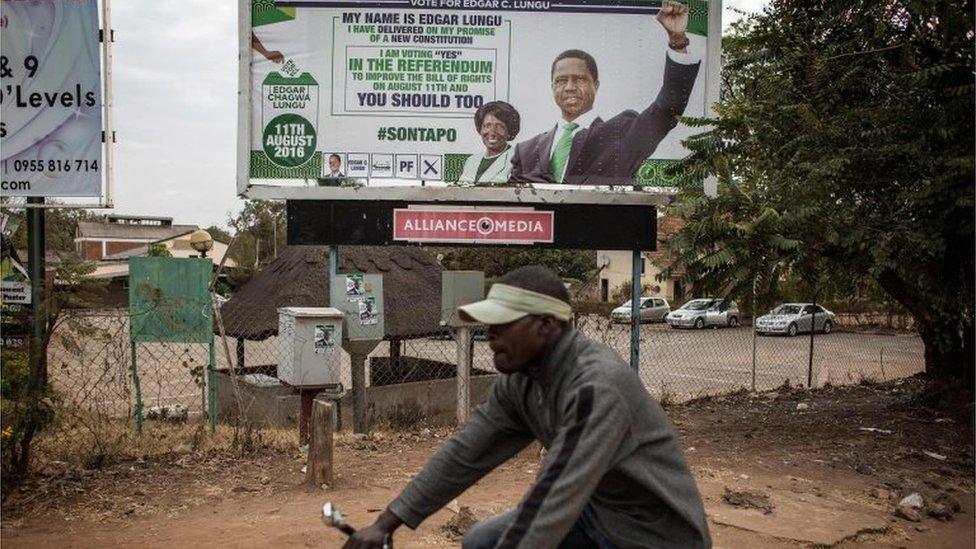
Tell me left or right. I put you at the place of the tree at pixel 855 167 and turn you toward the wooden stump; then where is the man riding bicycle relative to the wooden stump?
left

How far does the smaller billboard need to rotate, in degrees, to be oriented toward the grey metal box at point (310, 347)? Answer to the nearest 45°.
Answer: approximately 90° to its left

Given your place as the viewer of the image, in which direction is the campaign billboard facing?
facing the viewer

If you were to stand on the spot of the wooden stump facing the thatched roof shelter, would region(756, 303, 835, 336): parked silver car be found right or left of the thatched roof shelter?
right

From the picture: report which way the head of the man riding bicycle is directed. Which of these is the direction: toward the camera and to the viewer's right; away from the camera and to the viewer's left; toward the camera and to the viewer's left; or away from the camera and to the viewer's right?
toward the camera and to the viewer's left

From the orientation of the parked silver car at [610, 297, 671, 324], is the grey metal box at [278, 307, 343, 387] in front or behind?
in front

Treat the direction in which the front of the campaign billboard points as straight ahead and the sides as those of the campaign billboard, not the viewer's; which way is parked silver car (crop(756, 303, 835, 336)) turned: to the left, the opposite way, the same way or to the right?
to the right

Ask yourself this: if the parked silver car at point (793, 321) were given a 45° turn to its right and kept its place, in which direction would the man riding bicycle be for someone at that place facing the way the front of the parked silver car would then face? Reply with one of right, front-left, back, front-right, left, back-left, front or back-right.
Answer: left

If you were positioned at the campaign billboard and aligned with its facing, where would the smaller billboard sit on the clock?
The smaller billboard is roughly at 2 o'clock from the campaign billboard.

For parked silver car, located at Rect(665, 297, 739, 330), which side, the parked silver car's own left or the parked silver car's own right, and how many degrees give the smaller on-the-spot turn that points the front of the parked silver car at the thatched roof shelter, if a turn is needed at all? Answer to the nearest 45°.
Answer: approximately 45° to the parked silver car's own left

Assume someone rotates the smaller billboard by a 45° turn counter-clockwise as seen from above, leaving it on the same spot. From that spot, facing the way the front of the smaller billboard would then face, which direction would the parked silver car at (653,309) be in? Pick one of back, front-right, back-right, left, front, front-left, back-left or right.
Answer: left

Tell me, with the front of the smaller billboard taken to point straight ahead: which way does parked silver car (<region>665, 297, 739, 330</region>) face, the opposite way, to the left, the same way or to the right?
to the right

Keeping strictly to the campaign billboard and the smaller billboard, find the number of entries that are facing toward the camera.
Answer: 2

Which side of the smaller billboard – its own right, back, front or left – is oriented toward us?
front
